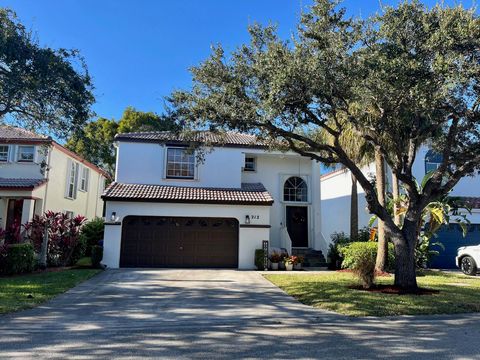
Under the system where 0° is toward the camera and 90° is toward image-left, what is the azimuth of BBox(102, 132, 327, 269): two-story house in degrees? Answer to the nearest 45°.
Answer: approximately 0°

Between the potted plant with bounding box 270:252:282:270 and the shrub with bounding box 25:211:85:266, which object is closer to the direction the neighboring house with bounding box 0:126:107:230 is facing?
the shrub

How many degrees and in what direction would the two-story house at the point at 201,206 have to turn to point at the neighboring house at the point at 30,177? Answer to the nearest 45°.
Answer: approximately 90° to its right

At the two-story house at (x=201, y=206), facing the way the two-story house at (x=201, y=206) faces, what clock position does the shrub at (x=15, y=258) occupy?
The shrub is roughly at 2 o'clock from the two-story house.

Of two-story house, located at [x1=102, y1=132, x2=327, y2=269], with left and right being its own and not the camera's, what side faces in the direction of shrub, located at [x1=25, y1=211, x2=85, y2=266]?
right

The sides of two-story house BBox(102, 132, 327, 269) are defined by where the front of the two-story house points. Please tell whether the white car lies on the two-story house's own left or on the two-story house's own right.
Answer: on the two-story house's own left

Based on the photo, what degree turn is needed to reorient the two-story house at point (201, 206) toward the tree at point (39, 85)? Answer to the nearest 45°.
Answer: approximately 45° to its right

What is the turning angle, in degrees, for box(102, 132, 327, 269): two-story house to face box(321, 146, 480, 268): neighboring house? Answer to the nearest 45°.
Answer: approximately 90° to its left

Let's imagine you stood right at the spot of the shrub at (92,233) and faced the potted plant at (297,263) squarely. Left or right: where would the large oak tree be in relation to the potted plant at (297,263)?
right

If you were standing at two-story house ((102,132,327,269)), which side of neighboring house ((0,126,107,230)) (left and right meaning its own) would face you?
left
